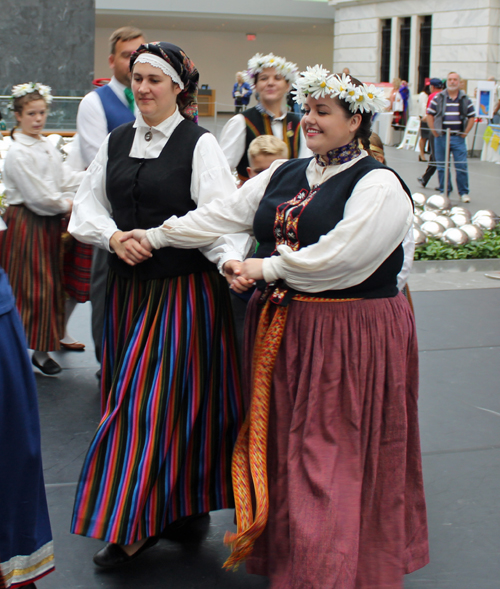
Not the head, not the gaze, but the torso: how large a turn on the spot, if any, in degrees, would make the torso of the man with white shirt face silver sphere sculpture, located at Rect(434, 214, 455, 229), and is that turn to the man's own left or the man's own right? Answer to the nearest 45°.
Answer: approximately 90° to the man's own left

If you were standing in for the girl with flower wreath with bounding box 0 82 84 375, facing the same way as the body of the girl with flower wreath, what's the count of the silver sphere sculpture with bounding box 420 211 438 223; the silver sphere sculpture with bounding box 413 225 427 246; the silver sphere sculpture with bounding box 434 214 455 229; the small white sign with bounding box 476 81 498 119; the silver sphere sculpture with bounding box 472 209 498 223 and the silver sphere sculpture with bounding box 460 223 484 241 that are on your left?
6

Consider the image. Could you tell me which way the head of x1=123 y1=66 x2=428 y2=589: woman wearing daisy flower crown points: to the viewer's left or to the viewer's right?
to the viewer's left

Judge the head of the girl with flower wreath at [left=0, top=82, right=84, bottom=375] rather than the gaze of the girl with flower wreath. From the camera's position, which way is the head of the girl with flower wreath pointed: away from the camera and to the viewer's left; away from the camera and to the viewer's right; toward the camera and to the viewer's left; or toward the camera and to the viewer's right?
toward the camera and to the viewer's right

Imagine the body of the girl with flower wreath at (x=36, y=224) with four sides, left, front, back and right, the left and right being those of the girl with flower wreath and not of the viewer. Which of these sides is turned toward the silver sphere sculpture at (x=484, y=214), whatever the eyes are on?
left

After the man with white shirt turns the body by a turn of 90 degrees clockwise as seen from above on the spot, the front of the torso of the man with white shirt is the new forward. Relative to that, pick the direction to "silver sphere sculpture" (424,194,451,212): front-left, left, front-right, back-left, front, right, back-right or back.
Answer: back

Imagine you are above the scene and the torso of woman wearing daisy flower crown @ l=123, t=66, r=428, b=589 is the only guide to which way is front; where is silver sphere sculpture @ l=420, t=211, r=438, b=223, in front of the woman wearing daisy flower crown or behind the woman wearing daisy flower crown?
behind

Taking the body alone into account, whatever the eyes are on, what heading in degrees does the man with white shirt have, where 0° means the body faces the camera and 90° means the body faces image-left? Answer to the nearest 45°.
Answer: approximately 315°

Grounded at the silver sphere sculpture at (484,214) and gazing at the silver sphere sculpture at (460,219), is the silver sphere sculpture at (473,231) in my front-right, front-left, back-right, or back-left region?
front-left

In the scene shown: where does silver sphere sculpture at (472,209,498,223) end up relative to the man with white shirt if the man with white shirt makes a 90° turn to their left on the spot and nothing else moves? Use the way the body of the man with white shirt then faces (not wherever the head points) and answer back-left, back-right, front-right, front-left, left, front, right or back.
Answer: front

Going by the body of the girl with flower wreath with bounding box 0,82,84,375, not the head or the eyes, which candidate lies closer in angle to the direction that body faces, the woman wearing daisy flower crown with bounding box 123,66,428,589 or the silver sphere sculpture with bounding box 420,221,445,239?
the woman wearing daisy flower crown

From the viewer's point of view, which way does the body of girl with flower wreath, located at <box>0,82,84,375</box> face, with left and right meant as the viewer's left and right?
facing the viewer and to the right of the viewer

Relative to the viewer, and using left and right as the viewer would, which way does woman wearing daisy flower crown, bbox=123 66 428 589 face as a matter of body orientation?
facing the viewer and to the left of the viewer

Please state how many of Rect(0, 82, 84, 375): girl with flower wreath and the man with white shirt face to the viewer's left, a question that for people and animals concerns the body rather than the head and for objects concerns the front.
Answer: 0

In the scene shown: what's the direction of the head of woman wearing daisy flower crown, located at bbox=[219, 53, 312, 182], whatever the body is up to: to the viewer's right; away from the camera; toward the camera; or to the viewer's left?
toward the camera
